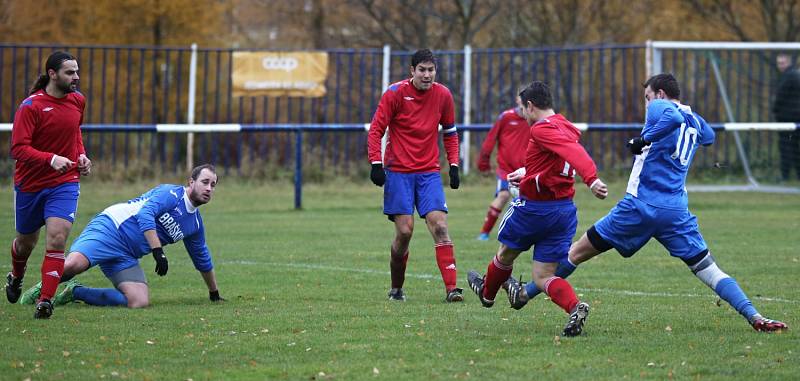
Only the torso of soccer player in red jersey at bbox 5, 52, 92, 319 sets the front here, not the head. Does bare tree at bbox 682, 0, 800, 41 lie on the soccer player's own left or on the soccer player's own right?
on the soccer player's own left

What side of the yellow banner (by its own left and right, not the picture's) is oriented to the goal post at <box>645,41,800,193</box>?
left

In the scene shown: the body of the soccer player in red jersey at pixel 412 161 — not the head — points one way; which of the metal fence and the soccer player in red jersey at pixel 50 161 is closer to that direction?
the soccer player in red jersey

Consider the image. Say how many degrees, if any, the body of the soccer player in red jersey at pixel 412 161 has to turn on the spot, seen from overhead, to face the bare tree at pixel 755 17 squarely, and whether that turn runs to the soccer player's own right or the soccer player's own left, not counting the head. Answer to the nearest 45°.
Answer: approximately 135° to the soccer player's own left

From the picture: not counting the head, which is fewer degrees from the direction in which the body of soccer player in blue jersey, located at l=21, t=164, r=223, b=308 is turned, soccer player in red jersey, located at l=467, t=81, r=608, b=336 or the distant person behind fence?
the soccer player in red jersey

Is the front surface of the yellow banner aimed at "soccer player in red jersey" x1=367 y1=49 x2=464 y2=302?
yes

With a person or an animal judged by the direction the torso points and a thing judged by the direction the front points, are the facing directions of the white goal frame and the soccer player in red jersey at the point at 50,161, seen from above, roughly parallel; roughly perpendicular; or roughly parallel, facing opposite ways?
roughly perpendicular
